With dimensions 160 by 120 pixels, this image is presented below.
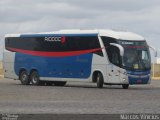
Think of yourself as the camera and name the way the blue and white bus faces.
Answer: facing the viewer and to the right of the viewer
